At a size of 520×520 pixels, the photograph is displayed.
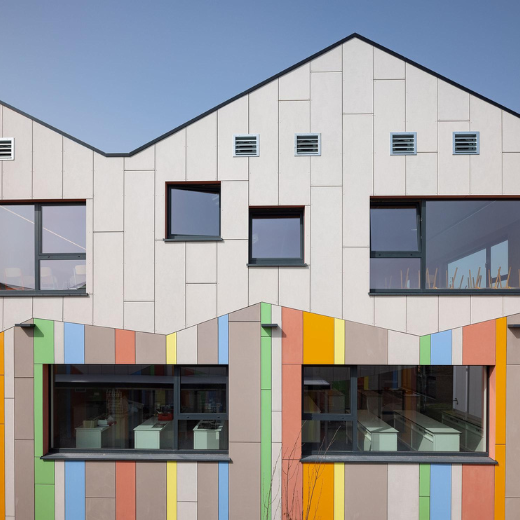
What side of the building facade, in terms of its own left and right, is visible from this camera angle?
front
